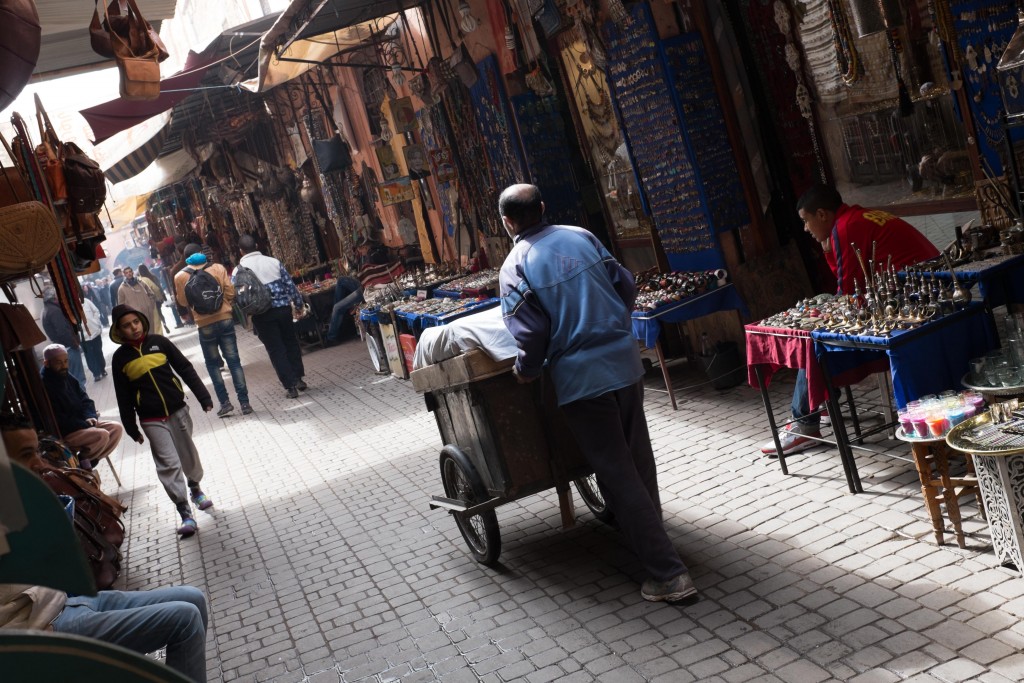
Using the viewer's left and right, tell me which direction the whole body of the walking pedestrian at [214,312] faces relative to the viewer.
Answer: facing away from the viewer

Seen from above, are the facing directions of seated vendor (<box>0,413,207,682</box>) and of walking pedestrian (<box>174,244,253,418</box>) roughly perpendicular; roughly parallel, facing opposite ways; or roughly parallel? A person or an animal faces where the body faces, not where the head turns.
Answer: roughly perpendicular

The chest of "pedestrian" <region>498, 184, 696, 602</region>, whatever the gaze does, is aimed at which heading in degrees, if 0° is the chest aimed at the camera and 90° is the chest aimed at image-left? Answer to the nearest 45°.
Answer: approximately 135°

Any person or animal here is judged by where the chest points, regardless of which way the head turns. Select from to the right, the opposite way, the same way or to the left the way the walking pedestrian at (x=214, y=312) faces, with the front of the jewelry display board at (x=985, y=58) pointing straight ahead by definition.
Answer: to the right

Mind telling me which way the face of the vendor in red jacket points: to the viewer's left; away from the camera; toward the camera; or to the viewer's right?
to the viewer's left

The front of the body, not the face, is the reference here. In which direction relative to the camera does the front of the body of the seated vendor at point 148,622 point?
to the viewer's right

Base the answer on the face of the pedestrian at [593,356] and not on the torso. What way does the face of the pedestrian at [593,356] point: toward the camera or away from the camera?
away from the camera

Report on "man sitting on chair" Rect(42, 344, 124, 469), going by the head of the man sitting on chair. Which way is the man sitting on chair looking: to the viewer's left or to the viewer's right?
to the viewer's right

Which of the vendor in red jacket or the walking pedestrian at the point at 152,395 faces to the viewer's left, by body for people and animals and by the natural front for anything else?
the vendor in red jacket

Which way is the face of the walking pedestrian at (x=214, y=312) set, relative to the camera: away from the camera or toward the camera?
away from the camera

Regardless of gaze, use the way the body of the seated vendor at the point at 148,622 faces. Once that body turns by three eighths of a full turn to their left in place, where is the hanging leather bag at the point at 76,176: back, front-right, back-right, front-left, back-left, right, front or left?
front-right

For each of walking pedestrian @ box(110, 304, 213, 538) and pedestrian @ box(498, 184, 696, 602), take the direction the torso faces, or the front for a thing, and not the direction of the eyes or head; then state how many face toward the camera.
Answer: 1

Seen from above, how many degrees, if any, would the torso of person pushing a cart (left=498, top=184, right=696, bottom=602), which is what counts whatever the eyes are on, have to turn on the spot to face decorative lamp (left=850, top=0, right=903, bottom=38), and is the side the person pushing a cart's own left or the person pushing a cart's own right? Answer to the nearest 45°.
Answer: approximately 90° to the person pushing a cart's own right
